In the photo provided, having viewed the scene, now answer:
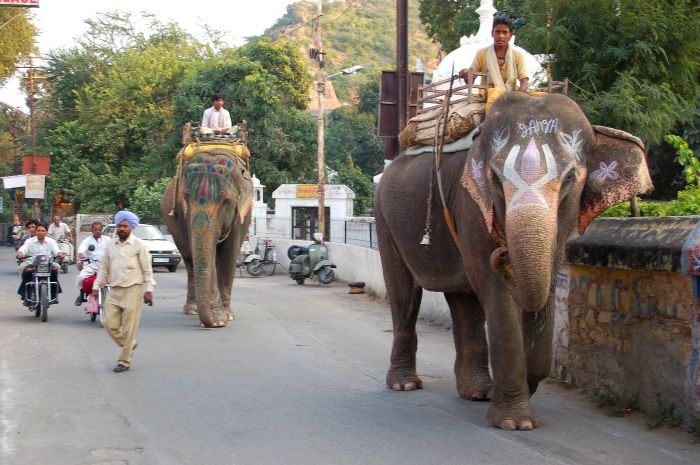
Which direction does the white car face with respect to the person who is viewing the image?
facing the viewer and to the right of the viewer

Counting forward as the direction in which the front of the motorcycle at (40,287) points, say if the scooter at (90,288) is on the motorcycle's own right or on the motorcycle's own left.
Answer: on the motorcycle's own left

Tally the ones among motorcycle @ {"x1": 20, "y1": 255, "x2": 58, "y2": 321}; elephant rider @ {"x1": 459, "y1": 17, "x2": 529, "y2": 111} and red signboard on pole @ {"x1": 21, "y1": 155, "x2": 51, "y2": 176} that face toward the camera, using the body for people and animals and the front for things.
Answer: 3

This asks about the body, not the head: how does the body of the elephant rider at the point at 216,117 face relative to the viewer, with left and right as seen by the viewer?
facing the viewer

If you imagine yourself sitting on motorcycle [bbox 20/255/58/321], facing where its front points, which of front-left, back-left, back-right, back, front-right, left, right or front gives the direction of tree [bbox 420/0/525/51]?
back-left

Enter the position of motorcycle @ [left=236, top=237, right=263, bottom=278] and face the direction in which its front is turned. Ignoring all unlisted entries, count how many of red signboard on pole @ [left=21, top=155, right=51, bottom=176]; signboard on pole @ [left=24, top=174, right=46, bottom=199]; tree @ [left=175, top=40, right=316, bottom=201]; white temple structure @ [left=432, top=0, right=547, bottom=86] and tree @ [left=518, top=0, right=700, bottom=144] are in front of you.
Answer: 2

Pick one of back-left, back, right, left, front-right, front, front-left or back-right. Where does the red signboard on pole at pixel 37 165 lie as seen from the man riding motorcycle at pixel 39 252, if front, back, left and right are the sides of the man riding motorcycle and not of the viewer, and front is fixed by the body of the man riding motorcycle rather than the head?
back

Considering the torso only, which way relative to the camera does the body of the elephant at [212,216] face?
toward the camera

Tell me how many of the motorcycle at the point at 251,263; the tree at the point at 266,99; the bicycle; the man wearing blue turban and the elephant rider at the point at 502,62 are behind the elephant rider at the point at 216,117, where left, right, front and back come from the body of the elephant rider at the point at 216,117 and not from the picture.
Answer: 3

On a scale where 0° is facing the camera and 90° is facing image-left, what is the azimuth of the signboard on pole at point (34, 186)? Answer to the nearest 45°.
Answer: approximately 0°
